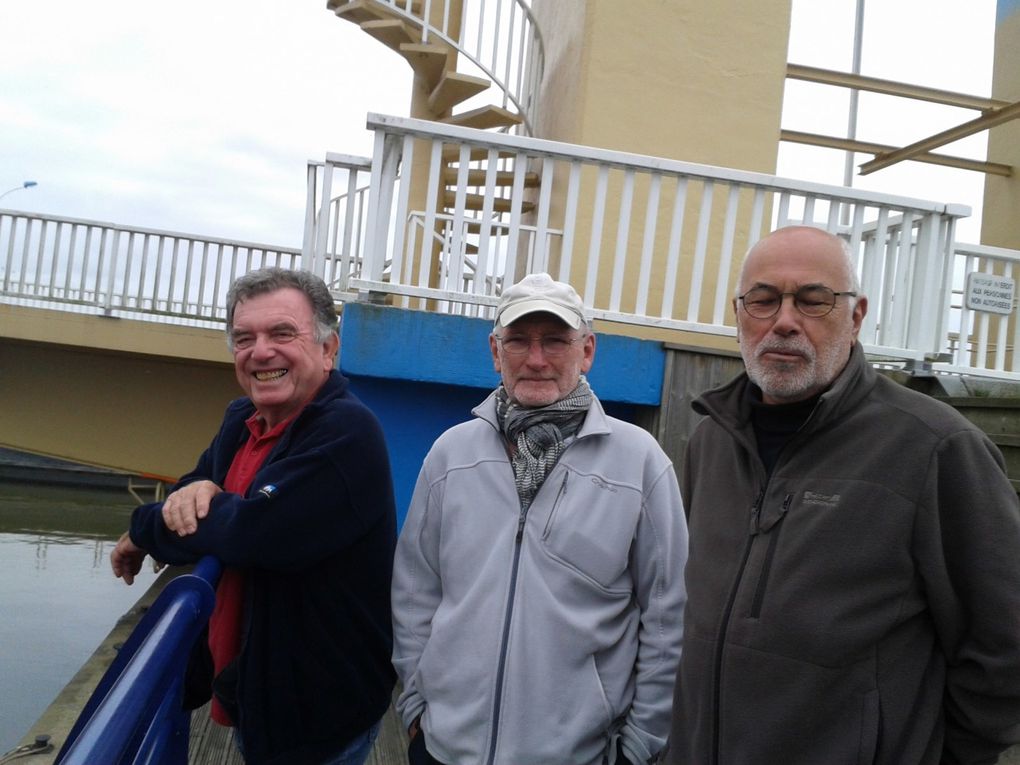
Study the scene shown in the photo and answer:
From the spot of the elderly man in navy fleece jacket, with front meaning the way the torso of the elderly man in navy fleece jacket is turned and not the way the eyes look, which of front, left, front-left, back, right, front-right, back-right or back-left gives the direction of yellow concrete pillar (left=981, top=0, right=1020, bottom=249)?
back

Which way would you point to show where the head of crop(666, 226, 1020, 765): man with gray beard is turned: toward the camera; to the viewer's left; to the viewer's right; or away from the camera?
toward the camera

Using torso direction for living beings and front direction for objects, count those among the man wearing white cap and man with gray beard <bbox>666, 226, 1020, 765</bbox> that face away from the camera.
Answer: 0

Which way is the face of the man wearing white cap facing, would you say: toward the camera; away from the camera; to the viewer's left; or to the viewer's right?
toward the camera

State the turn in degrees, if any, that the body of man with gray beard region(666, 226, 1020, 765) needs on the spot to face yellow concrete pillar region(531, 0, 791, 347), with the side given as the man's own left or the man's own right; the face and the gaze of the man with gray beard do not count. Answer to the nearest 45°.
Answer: approximately 135° to the man's own right

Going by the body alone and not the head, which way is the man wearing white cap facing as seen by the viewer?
toward the camera

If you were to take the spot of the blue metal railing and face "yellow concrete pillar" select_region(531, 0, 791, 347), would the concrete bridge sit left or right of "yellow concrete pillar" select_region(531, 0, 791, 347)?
left

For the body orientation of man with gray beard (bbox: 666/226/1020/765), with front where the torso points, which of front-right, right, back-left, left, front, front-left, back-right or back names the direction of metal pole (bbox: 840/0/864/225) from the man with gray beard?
back-right

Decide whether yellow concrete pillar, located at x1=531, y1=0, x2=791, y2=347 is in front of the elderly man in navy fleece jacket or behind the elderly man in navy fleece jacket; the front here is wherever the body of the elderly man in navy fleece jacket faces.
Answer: behind

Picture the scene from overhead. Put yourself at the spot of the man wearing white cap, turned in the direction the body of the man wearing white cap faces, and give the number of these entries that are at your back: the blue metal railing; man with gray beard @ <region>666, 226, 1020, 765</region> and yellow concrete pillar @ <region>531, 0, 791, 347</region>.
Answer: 1

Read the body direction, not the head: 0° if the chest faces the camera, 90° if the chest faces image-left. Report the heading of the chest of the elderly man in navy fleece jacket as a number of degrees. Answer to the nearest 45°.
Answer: approximately 45°

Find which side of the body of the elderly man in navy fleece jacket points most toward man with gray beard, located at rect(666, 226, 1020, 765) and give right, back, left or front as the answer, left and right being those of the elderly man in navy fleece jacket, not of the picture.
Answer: left

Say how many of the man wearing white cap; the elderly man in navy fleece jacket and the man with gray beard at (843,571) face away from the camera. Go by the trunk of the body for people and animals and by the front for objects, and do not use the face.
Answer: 0
